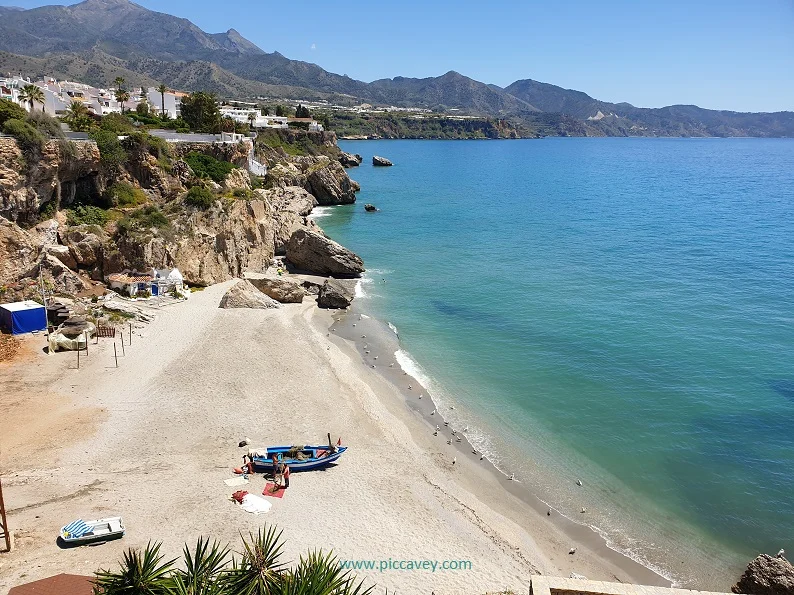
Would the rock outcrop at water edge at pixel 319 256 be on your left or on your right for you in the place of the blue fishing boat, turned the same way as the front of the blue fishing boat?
on your left

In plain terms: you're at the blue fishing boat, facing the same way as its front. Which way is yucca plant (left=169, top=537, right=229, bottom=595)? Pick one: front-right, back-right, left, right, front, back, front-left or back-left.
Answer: right

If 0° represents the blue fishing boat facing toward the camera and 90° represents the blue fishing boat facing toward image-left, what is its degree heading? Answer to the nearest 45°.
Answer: approximately 270°

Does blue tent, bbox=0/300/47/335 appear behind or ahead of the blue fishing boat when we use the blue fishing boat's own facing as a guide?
behind

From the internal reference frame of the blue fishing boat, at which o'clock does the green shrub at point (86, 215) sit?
The green shrub is roughly at 8 o'clock from the blue fishing boat.

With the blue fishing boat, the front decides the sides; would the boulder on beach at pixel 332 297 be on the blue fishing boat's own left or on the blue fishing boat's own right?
on the blue fishing boat's own left

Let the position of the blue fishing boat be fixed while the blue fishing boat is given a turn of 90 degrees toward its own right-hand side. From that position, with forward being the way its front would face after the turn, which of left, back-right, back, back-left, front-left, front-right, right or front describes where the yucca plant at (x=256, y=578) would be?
front

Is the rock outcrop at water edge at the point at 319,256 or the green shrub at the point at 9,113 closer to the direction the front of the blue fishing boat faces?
the rock outcrop at water edge

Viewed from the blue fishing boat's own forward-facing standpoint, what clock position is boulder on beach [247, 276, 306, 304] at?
The boulder on beach is roughly at 9 o'clock from the blue fishing boat.

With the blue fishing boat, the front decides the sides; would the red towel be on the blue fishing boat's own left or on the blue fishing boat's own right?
on the blue fishing boat's own right

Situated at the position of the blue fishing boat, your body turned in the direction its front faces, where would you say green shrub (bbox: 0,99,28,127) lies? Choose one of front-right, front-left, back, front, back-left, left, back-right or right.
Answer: back-left

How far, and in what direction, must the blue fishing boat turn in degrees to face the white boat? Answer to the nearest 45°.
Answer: approximately 135° to its right

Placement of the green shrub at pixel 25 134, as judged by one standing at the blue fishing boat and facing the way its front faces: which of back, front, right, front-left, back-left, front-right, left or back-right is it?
back-left

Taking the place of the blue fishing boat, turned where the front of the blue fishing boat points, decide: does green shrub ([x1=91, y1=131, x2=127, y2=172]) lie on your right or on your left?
on your left

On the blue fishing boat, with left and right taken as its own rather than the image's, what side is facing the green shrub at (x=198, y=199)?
left
